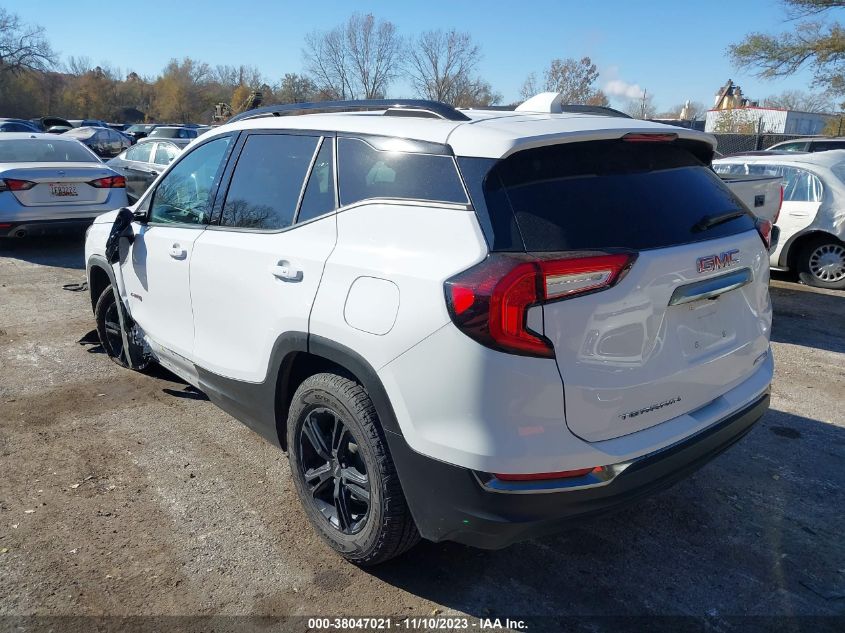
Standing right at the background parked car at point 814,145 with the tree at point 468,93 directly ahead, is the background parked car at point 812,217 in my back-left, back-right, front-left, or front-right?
back-left

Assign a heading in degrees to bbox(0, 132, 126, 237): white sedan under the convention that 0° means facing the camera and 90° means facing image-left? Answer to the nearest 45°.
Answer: approximately 180°

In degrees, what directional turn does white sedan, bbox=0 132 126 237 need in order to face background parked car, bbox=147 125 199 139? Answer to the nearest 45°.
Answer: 0° — it already faces it

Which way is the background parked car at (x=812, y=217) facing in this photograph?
to the viewer's left

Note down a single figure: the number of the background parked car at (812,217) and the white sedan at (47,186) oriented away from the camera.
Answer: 1

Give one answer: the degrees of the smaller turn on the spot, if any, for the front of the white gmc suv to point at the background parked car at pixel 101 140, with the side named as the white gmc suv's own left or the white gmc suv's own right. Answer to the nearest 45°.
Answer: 0° — it already faces it

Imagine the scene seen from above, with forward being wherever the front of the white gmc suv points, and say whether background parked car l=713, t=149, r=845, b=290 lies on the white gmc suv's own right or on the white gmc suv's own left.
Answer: on the white gmc suv's own right

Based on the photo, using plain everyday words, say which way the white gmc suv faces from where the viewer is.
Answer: facing away from the viewer and to the left of the viewer

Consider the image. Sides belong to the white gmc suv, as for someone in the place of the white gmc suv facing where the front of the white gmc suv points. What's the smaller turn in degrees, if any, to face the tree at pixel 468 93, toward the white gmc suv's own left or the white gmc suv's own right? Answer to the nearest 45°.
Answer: approximately 45° to the white gmc suv's own right
